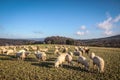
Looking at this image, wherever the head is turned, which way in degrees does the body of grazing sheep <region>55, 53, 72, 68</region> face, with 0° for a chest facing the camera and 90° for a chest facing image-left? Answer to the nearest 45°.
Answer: approximately 45°
